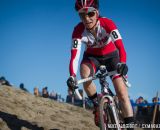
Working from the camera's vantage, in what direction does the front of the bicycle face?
facing the viewer

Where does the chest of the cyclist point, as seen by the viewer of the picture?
toward the camera

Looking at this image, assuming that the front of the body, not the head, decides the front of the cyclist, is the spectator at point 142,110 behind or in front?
behind

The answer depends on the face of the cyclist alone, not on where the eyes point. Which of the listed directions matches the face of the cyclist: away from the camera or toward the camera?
toward the camera
